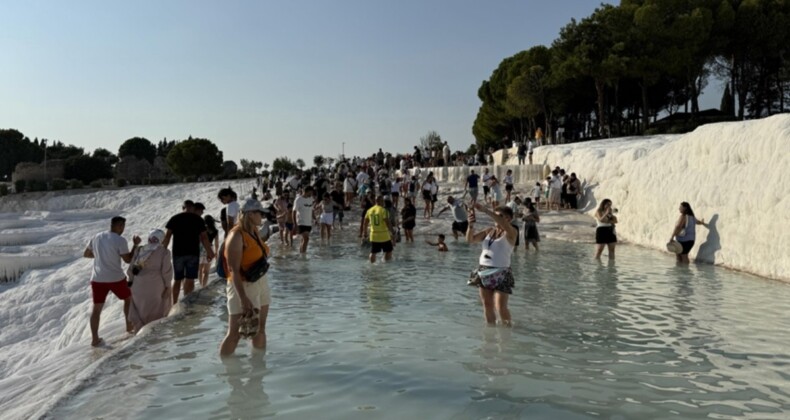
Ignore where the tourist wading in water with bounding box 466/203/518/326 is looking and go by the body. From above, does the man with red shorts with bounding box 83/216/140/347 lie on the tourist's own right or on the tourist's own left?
on the tourist's own right

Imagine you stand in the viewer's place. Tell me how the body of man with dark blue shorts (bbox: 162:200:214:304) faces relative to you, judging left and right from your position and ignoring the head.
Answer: facing away from the viewer

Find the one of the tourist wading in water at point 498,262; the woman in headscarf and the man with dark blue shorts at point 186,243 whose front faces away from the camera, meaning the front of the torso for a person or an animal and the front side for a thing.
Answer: the man with dark blue shorts

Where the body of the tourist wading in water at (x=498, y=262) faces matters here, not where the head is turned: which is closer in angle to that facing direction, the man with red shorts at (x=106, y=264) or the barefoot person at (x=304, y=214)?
the man with red shorts
